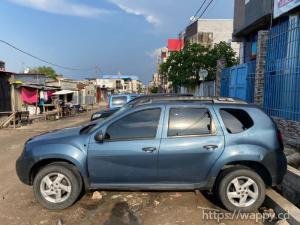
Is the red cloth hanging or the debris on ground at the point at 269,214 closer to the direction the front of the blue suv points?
the red cloth hanging

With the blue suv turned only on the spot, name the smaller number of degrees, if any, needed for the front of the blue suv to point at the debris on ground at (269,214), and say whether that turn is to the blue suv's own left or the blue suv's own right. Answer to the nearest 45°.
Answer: approximately 180°

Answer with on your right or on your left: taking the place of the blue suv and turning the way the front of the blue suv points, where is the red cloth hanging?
on your right

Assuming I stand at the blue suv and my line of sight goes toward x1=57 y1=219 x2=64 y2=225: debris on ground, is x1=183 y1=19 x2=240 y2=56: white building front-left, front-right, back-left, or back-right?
back-right

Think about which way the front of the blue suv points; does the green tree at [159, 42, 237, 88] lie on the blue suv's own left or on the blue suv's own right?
on the blue suv's own right

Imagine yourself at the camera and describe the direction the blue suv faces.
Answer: facing to the left of the viewer

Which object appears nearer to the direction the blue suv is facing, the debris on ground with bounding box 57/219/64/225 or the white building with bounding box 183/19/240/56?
the debris on ground

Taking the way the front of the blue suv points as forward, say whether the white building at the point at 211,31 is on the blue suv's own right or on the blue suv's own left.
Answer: on the blue suv's own right
